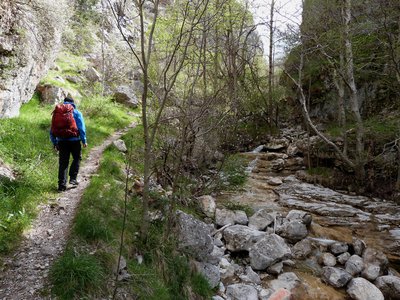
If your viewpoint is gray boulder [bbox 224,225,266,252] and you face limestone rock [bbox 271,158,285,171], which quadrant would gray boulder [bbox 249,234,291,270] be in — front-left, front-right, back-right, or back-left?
back-right

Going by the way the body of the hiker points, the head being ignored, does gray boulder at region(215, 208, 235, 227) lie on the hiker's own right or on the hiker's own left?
on the hiker's own right

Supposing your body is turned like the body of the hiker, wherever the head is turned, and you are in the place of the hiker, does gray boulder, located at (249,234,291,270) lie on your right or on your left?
on your right

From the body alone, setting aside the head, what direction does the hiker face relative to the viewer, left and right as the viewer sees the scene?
facing away from the viewer and to the right of the viewer

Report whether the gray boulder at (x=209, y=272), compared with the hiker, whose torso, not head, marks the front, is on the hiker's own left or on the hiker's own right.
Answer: on the hiker's own right

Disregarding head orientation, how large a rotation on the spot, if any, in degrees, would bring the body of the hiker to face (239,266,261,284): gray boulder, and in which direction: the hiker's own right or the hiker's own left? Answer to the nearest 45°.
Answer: approximately 90° to the hiker's own right

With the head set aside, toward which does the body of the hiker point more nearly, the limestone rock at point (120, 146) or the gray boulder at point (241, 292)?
the limestone rock

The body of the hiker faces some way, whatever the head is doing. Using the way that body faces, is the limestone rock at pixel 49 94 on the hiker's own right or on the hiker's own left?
on the hiker's own left

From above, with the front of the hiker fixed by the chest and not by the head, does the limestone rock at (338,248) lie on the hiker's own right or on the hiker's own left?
on the hiker's own right

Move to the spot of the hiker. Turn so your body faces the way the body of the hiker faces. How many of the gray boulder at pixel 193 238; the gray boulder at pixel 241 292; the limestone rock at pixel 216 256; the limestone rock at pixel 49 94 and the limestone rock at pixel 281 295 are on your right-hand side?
4

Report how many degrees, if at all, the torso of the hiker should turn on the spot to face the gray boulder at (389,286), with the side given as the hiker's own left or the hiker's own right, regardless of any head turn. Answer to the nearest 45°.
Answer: approximately 90° to the hiker's own right

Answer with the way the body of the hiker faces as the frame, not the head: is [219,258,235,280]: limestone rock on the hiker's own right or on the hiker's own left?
on the hiker's own right

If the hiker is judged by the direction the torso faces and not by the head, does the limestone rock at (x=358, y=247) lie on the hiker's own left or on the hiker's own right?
on the hiker's own right

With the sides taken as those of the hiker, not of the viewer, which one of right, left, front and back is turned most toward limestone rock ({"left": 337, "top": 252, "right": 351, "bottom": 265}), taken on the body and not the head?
right
